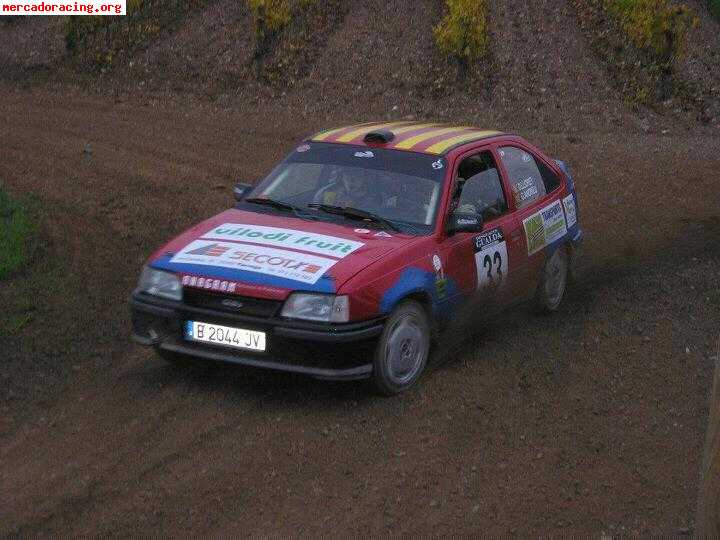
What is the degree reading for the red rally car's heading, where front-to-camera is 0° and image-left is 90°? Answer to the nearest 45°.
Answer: approximately 45°

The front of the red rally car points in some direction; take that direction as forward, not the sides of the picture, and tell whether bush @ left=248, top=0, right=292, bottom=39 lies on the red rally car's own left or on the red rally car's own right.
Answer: on the red rally car's own right
